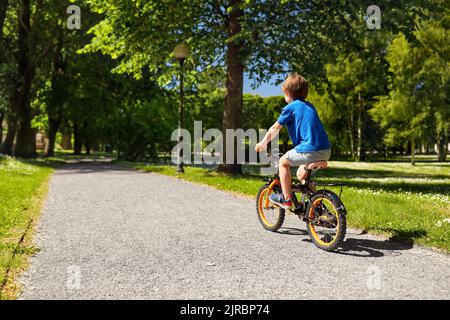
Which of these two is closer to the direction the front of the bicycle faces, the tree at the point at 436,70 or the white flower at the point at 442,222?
the tree

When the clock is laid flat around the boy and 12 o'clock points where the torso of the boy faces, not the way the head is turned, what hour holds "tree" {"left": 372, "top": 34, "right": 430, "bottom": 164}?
The tree is roughly at 2 o'clock from the boy.

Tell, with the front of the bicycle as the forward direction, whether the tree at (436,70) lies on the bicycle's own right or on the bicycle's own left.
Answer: on the bicycle's own right

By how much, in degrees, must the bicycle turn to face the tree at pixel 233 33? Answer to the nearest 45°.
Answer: approximately 45° to its right

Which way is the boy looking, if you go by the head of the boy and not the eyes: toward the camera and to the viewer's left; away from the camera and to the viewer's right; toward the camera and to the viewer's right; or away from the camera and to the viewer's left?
away from the camera and to the viewer's left

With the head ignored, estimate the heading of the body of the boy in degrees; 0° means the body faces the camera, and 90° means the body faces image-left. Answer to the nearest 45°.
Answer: approximately 135°

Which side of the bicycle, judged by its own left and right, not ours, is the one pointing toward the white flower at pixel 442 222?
right

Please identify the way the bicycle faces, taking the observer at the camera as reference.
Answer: facing away from the viewer and to the left of the viewer

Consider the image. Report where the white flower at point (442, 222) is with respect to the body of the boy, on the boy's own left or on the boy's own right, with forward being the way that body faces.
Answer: on the boy's own right
